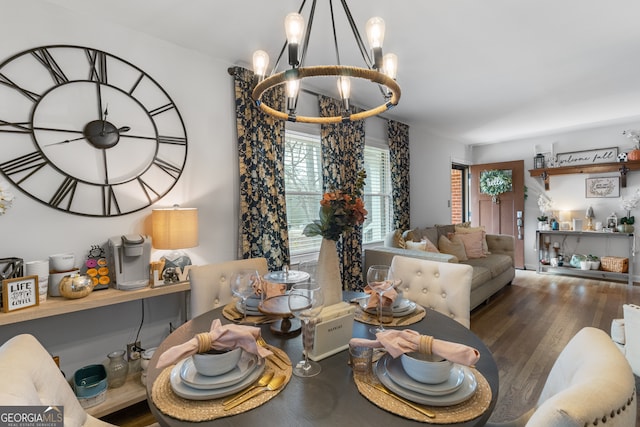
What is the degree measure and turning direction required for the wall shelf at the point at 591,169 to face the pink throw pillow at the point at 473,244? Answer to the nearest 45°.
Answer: approximately 45° to its right

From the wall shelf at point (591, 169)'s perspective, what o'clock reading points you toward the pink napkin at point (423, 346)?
The pink napkin is roughly at 12 o'clock from the wall shelf.

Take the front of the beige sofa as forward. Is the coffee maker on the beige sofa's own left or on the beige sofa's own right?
on the beige sofa's own right

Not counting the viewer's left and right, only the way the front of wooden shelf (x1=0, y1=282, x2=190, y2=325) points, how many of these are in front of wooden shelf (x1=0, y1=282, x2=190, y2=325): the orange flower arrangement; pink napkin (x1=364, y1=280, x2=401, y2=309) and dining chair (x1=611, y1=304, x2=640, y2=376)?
3

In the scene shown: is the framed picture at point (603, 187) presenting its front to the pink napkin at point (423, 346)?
yes

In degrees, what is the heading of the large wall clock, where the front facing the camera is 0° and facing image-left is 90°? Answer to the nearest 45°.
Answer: approximately 315°

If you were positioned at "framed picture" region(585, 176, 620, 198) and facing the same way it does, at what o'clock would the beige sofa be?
The beige sofa is roughly at 1 o'clock from the framed picture.
